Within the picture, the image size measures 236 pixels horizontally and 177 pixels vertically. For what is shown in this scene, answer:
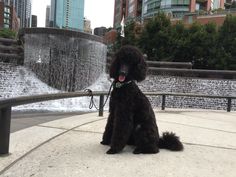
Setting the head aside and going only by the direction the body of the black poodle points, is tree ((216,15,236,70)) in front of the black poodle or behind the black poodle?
behind

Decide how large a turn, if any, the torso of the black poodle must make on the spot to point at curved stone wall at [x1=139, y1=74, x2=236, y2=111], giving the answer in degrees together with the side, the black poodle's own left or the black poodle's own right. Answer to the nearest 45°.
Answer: approximately 135° to the black poodle's own right

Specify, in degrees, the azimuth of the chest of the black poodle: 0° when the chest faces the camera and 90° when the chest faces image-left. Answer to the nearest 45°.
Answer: approximately 45°

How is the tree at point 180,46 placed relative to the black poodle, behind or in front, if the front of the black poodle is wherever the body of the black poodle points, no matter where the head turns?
behind

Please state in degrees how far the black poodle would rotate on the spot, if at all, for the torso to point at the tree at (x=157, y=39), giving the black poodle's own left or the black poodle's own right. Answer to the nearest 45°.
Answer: approximately 135° to the black poodle's own right

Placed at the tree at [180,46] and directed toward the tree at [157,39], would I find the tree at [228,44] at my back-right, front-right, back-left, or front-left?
back-right
